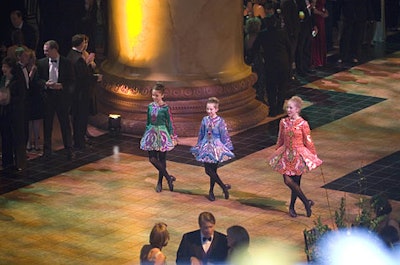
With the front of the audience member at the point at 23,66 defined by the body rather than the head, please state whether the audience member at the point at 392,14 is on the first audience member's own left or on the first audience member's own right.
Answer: on the first audience member's own left

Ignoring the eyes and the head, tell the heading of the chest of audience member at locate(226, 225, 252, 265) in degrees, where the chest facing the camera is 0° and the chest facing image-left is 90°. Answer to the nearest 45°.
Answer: approximately 180°

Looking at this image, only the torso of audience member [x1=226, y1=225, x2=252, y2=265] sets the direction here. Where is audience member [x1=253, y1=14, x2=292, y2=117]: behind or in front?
in front

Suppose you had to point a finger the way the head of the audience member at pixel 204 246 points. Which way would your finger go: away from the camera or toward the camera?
toward the camera

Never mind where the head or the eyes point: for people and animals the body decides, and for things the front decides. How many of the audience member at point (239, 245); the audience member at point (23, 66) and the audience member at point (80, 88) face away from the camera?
1

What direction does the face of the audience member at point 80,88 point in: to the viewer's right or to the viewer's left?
to the viewer's right

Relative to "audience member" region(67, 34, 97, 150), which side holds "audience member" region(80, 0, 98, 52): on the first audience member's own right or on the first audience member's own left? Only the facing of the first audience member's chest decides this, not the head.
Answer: on the first audience member's own left

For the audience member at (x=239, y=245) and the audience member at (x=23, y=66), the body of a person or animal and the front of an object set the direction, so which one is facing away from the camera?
the audience member at (x=239, y=245)

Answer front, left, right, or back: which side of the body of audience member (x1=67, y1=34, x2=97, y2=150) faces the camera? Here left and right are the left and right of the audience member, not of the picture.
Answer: right

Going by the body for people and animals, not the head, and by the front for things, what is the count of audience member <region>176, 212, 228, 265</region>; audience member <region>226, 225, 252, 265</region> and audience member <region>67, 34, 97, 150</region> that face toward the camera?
1

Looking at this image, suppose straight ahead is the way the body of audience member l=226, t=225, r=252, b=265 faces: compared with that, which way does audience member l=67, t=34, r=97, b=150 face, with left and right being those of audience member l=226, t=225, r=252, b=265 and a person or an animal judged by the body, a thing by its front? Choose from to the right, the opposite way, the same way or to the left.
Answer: to the right

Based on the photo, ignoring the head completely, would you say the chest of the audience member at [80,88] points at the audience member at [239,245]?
no

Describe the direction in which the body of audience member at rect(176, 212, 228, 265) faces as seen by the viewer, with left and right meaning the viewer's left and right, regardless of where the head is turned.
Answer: facing the viewer

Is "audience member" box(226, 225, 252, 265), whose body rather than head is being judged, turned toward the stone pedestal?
yes

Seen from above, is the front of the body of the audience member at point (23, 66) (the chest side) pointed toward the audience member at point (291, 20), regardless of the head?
no
